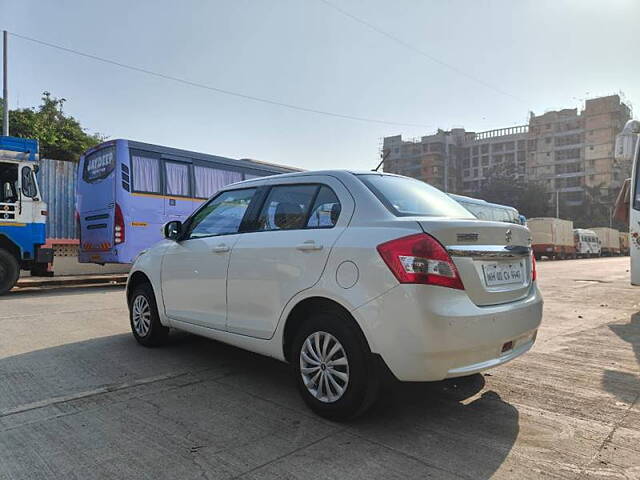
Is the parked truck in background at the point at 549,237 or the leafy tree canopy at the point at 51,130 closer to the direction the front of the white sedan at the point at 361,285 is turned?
the leafy tree canopy

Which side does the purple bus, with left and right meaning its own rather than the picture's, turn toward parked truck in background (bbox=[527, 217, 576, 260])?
front

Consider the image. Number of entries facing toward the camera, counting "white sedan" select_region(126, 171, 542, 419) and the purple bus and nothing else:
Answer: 0

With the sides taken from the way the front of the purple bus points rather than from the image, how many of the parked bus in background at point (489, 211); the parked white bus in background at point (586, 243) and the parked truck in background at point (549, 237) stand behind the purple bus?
0

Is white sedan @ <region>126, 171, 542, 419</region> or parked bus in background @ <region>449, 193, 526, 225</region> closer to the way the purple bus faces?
the parked bus in background

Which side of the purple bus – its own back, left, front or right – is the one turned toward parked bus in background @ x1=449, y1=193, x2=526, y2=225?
front

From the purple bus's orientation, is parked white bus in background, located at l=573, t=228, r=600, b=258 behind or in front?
in front

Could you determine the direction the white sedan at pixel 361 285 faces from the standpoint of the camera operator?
facing away from the viewer and to the left of the viewer

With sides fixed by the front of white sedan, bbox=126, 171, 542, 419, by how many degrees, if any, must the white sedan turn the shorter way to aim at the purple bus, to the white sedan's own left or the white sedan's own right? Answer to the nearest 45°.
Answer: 0° — it already faces it

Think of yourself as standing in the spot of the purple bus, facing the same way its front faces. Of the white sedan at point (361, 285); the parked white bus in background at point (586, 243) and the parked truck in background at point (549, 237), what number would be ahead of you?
2

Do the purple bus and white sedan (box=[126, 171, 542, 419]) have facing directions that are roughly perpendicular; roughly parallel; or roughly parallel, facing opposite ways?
roughly perpendicular

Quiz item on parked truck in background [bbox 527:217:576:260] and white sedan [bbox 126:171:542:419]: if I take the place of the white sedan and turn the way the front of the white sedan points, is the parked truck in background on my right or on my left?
on my right

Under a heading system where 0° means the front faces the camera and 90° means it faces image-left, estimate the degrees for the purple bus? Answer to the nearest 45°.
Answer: approximately 225°

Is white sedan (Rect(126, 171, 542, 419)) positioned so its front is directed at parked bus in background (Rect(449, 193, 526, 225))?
no

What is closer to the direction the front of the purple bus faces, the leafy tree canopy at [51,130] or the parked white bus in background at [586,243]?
the parked white bus in background

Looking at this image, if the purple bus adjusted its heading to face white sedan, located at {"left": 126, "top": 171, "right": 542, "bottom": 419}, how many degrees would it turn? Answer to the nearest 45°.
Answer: approximately 135° to its right

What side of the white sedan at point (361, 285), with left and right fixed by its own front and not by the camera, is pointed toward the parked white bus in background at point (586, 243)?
right
